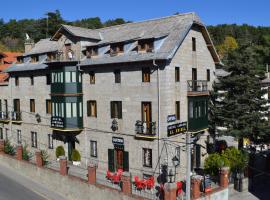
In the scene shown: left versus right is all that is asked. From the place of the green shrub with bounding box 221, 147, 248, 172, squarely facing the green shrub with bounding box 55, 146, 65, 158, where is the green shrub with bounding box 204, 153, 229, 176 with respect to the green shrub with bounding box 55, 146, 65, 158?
left

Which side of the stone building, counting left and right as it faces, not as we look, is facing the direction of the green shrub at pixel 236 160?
left

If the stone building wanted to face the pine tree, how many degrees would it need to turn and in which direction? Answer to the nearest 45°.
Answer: approximately 135° to its left

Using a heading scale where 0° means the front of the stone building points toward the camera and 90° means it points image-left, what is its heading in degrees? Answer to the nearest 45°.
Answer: approximately 45°

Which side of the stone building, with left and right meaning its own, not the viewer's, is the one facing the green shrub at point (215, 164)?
left
